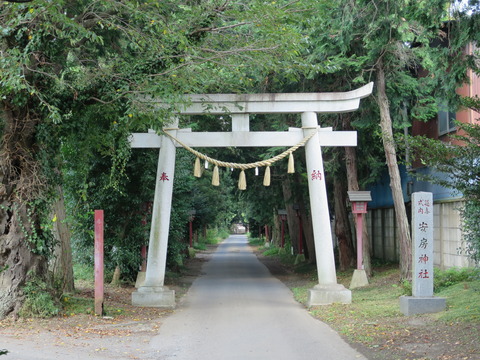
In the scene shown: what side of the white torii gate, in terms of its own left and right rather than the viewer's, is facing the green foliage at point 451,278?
left

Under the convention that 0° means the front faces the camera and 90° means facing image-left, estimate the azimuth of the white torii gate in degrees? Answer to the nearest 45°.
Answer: approximately 0°

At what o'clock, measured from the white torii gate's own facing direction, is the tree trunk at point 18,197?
The tree trunk is roughly at 2 o'clock from the white torii gate.

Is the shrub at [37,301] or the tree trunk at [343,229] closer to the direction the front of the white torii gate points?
the shrub

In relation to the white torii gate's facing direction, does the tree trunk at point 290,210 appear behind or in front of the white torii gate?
behind

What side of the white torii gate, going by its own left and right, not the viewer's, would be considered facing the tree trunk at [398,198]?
left

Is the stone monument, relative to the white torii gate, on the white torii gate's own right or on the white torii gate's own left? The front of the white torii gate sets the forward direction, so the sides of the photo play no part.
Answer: on the white torii gate's own left

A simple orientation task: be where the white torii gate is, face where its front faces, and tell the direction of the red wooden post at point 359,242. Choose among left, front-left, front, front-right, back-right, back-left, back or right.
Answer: back-left

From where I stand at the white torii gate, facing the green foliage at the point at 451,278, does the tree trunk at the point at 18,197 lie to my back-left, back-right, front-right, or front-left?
back-right

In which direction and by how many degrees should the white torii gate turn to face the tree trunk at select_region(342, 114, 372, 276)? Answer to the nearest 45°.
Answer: approximately 135° to its left

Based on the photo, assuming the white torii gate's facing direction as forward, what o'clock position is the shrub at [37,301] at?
The shrub is roughly at 2 o'clock from the white torii gate.
